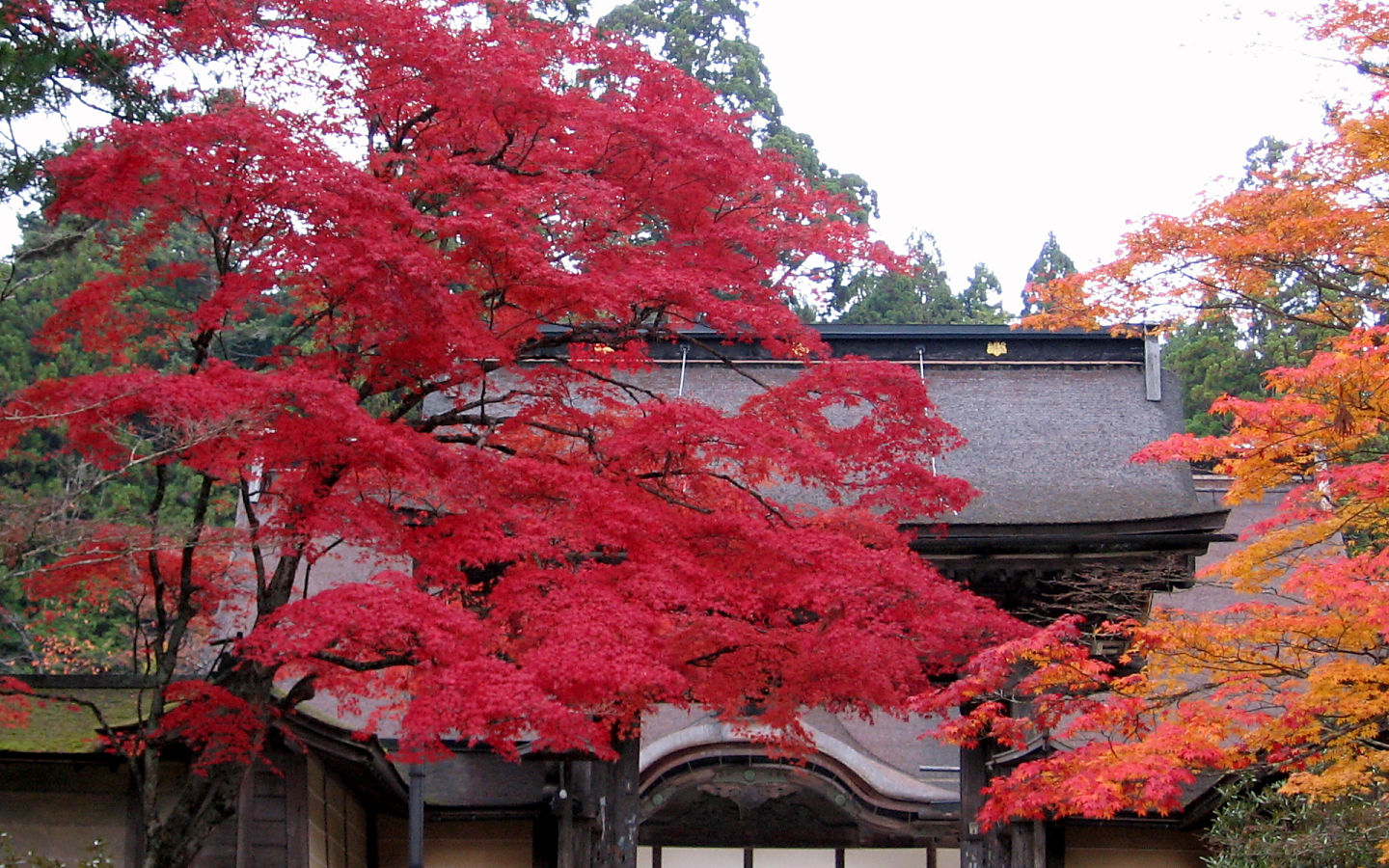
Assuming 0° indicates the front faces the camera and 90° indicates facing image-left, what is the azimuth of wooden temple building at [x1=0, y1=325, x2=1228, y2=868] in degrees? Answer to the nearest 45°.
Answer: approximately 0°

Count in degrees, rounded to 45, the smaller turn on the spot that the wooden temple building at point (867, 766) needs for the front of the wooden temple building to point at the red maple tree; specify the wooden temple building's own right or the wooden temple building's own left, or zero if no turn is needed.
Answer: approximately 45° to the wooden temple building's own right

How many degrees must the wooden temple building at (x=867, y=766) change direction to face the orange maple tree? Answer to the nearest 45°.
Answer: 0° — it already faces it
